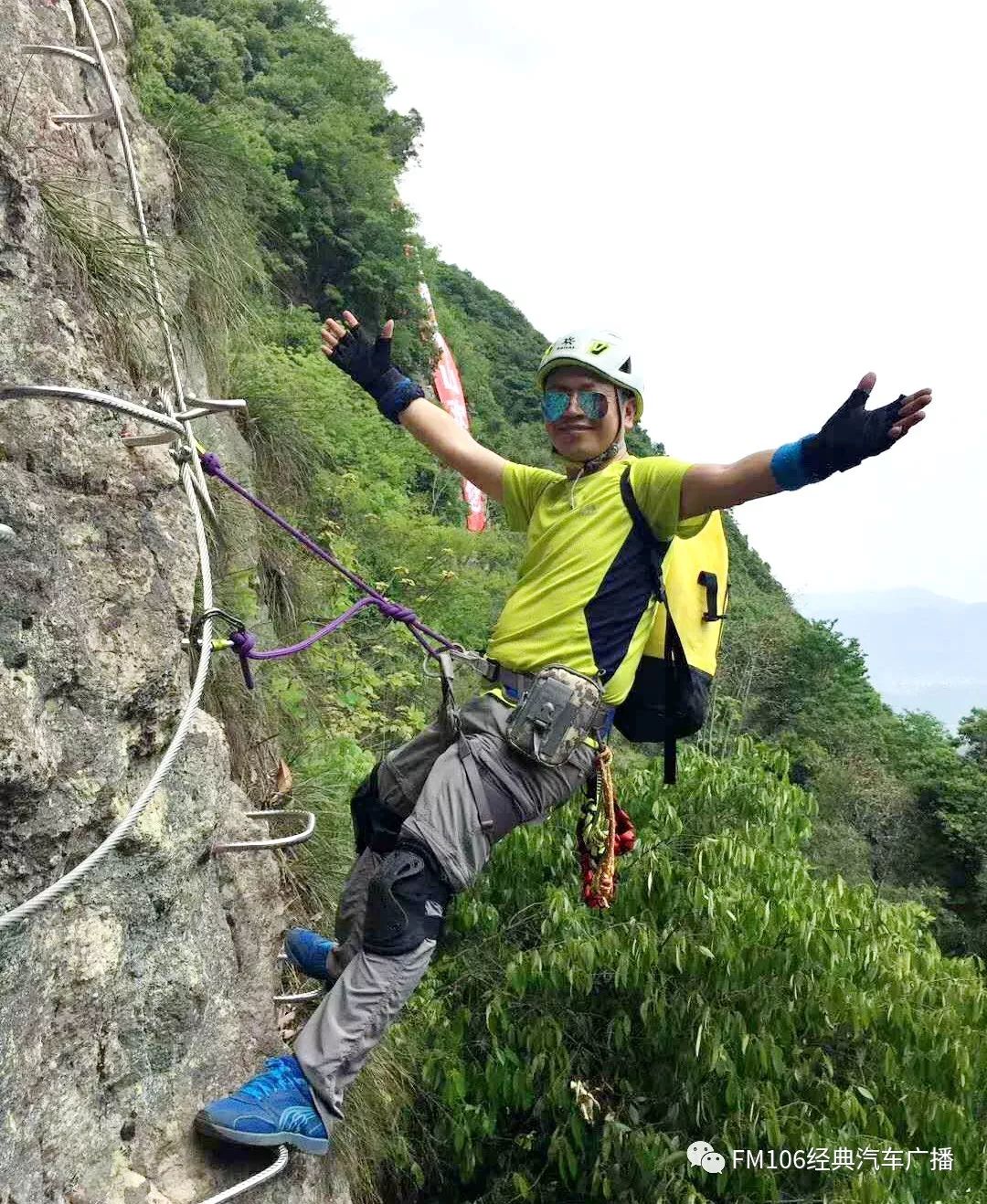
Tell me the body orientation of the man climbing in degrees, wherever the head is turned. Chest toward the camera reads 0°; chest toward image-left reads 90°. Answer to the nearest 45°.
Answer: approximately 45°
